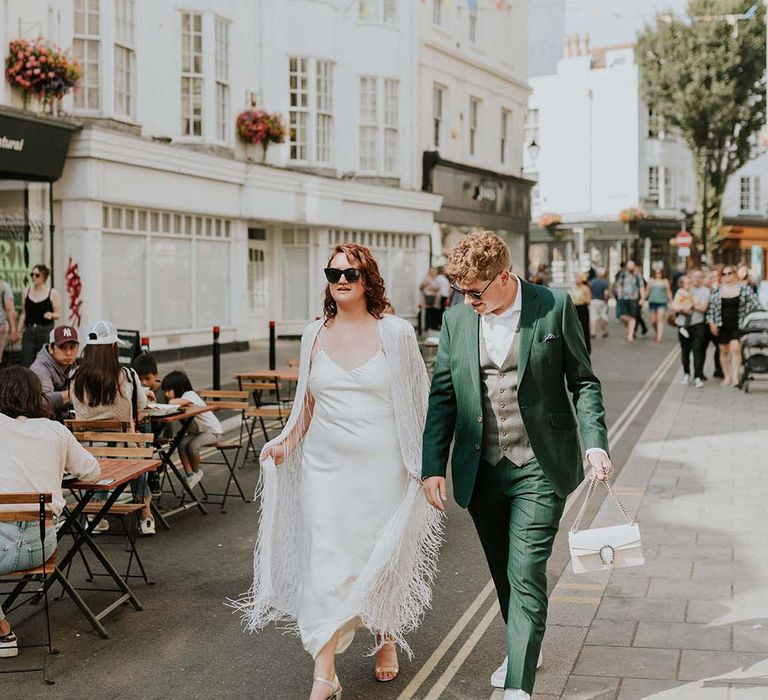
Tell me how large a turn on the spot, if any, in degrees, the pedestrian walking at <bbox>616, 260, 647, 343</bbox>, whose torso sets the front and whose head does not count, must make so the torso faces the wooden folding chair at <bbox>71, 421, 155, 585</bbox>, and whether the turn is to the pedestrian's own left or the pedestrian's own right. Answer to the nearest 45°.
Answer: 0° — they already face it

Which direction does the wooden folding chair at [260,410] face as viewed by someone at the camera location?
facing away from the viewer and to the right of the viewer

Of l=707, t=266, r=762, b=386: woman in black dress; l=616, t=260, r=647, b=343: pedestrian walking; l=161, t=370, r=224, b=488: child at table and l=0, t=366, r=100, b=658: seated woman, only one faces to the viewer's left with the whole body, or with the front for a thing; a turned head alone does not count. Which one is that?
the child at table

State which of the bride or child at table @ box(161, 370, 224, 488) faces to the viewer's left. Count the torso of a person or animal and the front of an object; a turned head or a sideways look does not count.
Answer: the child at table

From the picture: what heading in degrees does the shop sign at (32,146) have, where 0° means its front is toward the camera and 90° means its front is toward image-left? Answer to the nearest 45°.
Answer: approximately 315°

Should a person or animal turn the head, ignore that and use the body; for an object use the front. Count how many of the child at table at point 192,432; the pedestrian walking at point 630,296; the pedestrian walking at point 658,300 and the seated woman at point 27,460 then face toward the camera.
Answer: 2

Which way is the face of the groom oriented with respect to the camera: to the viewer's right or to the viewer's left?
to the viewer's left

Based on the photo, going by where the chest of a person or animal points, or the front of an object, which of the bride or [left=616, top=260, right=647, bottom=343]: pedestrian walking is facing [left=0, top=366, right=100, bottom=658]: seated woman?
the pedestrian walking

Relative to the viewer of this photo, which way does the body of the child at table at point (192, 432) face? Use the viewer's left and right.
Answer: facing to the left of the viewer

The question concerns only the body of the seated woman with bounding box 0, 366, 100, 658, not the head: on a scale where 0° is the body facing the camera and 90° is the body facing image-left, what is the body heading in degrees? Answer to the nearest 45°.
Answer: approximately 225°

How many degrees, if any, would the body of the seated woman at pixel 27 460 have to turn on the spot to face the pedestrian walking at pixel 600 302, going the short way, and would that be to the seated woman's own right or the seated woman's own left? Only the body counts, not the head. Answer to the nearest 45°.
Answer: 0° — they already face them
